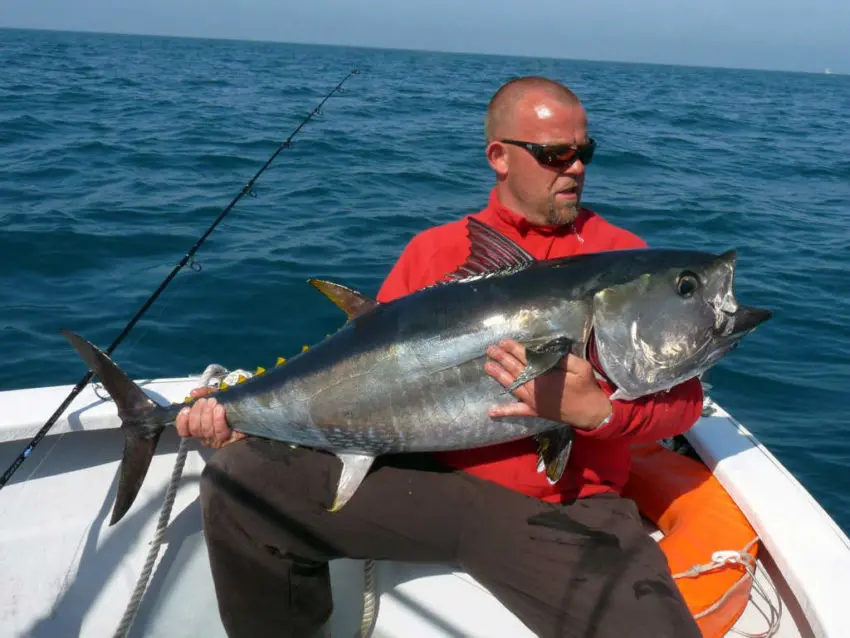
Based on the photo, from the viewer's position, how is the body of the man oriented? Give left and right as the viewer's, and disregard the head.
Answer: facing the viewer

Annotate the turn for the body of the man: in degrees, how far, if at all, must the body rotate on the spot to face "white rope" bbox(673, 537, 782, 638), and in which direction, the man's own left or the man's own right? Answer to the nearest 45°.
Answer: approximately 90° to the man's own left

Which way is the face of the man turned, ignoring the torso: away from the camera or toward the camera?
toward the camera
